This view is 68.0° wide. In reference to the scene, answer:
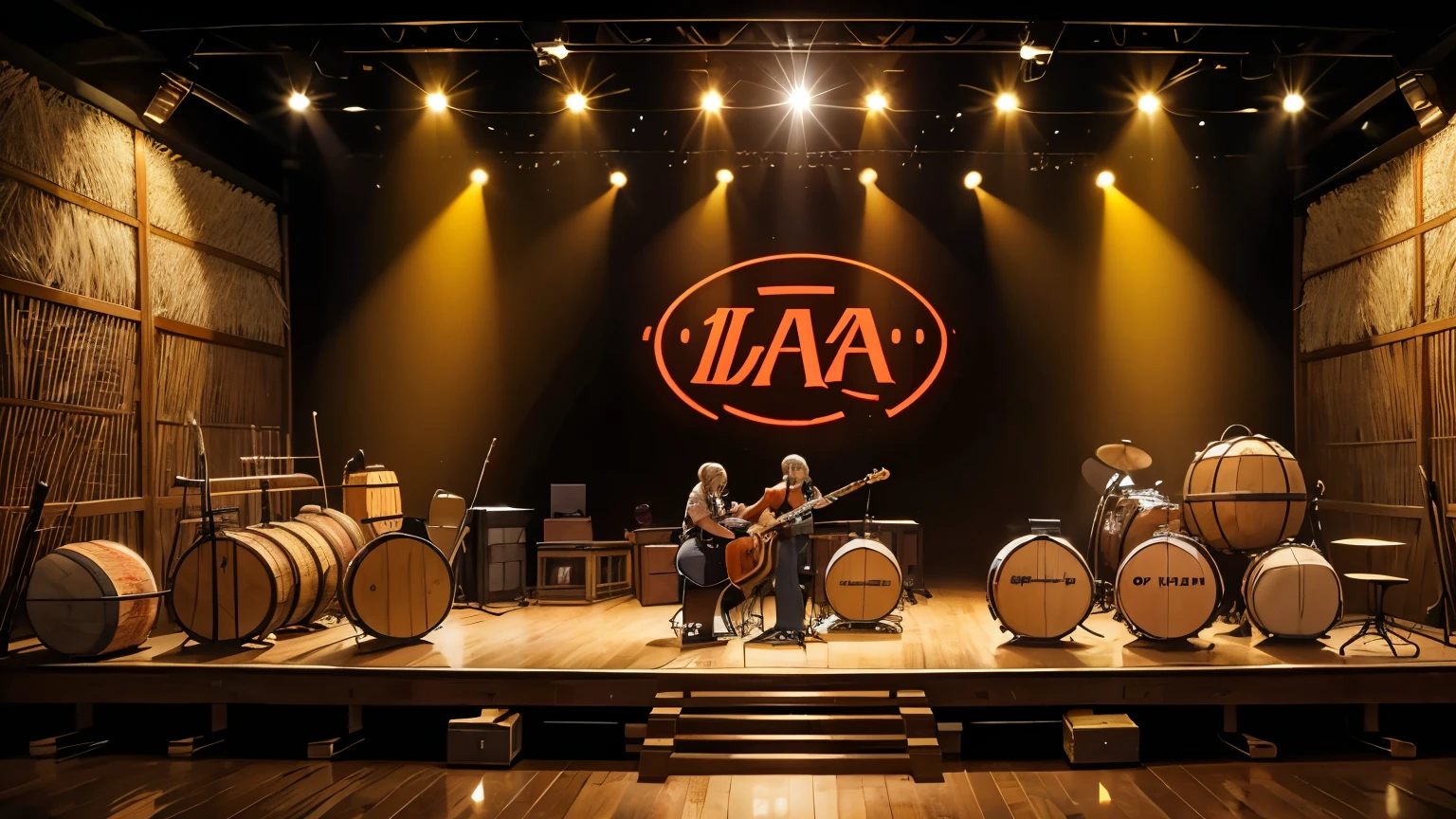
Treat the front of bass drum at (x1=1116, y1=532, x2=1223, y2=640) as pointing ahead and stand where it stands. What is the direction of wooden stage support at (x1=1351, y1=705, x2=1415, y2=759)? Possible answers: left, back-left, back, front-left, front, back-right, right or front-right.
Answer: left

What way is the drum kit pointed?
toward the camera

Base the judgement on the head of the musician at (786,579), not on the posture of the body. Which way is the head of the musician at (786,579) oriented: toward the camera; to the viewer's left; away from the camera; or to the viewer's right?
toward the camera

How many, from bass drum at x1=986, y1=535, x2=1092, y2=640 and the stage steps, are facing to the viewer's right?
0

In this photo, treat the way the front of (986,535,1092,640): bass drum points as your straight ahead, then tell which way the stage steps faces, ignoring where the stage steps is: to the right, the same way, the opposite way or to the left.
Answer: the same way

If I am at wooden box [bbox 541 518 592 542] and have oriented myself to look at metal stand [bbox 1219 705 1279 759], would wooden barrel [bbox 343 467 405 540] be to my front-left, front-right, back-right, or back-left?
back-right

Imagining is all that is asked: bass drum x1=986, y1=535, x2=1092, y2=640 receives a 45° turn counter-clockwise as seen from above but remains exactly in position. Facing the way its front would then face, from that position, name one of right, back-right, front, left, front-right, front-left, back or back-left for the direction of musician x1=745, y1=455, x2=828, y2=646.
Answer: back-right

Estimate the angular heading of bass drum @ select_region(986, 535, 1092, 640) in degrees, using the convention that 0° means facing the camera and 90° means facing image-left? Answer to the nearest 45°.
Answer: approximately 0°

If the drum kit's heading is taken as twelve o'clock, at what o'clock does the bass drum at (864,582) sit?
The bass drum is roughly at 3 o'clock from the drum kit.

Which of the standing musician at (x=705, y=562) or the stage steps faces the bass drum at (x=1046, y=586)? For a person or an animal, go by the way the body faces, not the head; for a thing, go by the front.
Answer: the standing musician

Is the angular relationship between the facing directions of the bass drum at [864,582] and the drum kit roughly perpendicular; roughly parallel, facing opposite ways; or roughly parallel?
roughly parallel

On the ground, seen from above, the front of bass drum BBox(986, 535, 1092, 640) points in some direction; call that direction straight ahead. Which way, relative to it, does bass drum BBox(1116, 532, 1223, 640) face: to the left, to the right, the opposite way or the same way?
the same way

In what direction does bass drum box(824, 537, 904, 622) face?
toward the camera

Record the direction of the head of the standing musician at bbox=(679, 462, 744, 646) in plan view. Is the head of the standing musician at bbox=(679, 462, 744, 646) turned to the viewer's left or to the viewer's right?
to the viewer's right

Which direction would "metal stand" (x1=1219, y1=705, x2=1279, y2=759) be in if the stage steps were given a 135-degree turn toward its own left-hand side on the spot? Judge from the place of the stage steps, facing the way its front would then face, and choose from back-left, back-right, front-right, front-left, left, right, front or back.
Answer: front-right

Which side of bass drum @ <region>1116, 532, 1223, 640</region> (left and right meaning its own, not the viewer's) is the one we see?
front

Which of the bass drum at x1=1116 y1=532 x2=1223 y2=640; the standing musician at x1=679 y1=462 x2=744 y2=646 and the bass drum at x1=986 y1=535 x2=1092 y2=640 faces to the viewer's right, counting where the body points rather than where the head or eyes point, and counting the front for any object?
the standing musician

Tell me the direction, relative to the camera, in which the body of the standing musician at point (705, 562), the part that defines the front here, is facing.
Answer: to the viewer's right
